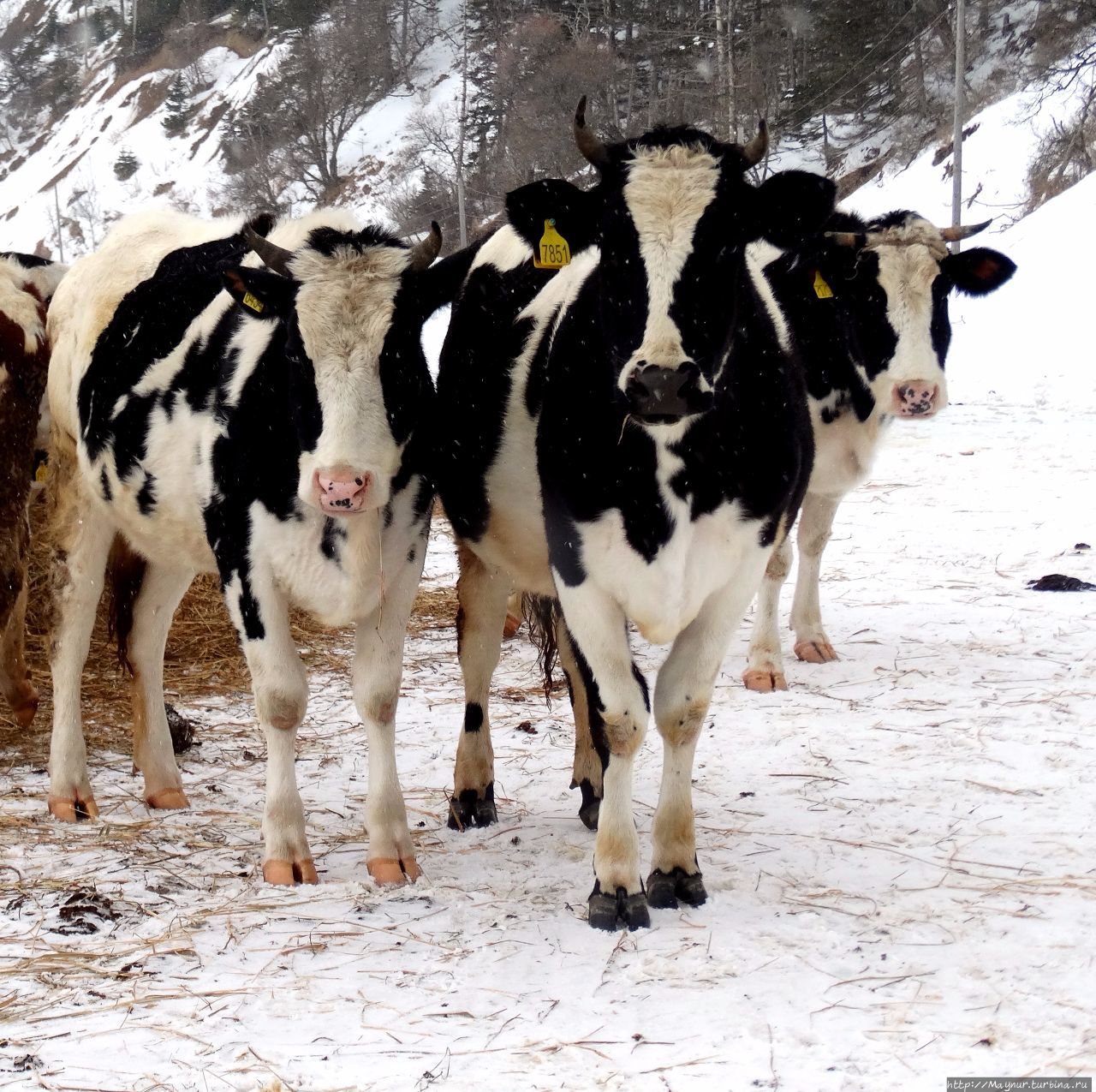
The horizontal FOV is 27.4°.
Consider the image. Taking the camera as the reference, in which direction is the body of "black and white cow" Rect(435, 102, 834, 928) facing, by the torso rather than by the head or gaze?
toward the camera

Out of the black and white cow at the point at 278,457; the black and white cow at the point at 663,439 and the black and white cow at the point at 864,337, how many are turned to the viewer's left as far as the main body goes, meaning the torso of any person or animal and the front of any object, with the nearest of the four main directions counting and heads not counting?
0

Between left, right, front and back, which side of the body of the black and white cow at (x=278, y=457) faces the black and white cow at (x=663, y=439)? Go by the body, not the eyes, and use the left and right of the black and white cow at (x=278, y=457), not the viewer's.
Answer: front

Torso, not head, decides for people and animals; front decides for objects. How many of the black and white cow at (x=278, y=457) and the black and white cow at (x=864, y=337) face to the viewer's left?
0

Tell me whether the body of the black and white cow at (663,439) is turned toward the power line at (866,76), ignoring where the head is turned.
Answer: no

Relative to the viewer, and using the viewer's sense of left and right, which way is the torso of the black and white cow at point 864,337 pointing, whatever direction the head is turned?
facing the viewer and to the right of the viewer

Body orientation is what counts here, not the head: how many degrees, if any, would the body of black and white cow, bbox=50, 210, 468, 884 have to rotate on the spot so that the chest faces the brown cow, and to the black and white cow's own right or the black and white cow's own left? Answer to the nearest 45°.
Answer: approximately 180°

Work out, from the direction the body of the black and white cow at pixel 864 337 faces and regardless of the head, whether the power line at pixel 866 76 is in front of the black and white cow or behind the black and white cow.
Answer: behind

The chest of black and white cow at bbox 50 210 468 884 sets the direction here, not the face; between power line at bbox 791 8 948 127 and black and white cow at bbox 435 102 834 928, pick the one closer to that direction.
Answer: the black and white cow

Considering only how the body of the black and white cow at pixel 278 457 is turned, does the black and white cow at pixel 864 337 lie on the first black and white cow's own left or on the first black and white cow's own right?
on the first black and white cow's own left
